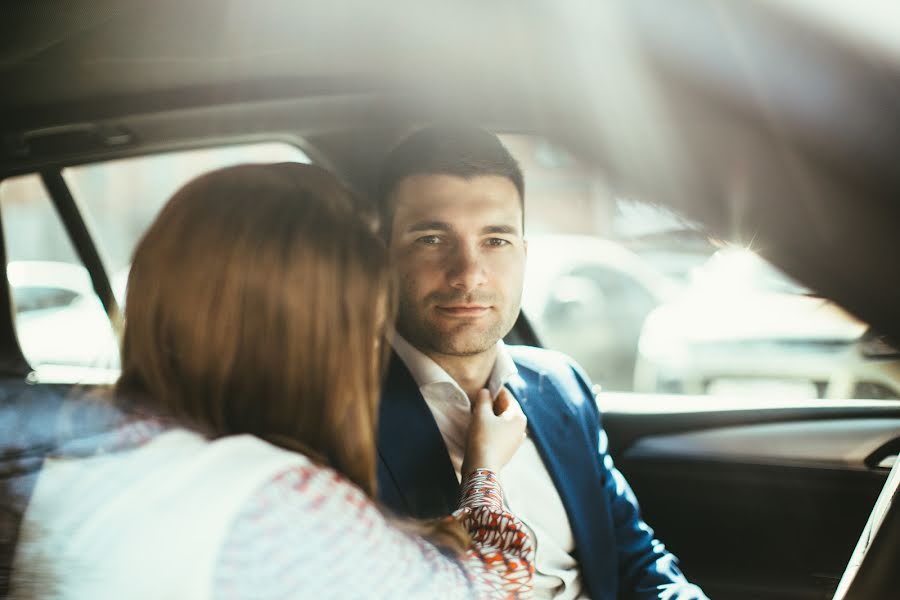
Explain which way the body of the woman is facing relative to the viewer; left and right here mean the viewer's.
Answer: facing away from the viewer and to the right of the viewer

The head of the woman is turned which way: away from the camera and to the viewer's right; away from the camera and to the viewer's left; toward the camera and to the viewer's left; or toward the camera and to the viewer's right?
away from the camera and to the viewer's right

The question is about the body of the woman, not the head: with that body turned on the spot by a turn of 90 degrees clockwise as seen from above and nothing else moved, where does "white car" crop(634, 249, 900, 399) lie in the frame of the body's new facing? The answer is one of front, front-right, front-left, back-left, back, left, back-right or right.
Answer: left

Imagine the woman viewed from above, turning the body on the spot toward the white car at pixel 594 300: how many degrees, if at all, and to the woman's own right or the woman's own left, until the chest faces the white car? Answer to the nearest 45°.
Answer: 0° — they already face it

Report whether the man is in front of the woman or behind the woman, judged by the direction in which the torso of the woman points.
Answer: in front

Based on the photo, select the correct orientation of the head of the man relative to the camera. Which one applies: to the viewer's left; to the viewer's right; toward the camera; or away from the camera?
toward the camera
